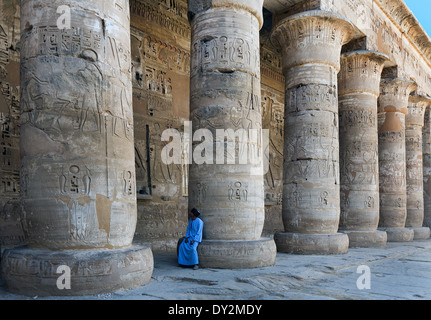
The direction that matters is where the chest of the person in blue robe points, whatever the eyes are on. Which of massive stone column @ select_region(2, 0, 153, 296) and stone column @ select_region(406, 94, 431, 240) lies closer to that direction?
the massive stone column

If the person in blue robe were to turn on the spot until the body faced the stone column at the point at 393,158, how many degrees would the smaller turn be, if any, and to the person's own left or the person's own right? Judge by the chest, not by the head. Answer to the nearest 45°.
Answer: approximately 180°

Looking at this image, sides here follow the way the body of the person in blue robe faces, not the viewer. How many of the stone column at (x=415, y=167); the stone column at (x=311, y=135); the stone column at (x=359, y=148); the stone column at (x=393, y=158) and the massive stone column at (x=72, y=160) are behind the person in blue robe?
4

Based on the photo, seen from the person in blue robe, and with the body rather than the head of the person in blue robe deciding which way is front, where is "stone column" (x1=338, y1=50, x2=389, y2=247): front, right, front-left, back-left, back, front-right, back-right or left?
back

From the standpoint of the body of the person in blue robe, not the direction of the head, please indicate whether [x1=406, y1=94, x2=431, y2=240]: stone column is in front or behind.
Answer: behind

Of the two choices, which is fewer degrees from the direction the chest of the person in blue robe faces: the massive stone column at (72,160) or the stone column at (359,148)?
the massive stone column
